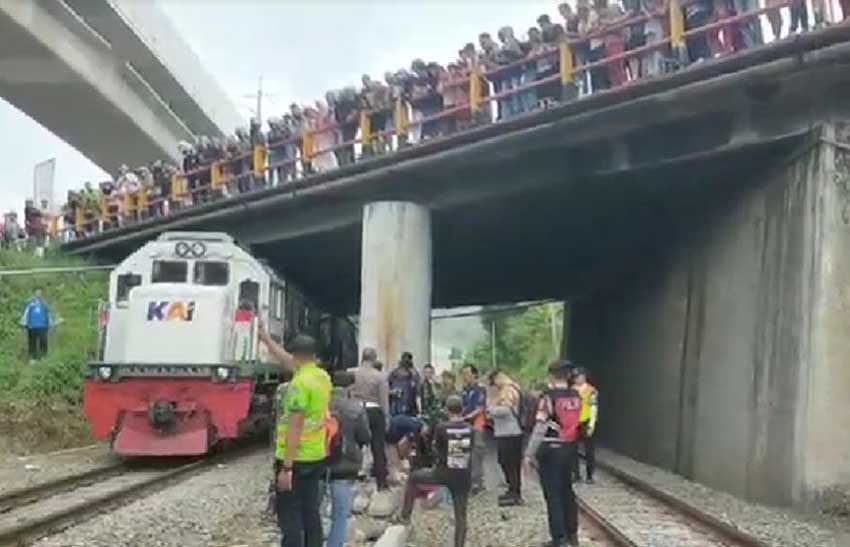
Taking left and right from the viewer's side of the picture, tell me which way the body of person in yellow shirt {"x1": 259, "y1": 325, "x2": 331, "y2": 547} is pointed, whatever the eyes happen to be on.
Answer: facing away from the viewer and to the left of the viewer

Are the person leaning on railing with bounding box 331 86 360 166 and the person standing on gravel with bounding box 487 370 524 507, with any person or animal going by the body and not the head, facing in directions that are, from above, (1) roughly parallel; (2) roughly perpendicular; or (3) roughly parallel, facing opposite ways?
roughly perpendicular

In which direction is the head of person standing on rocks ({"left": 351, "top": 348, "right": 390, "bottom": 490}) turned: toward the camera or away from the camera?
away from the camera

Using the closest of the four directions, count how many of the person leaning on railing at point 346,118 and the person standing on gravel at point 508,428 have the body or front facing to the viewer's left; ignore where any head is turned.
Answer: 1

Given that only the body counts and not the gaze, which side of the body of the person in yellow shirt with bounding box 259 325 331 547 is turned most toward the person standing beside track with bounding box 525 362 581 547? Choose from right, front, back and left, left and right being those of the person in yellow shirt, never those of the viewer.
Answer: right

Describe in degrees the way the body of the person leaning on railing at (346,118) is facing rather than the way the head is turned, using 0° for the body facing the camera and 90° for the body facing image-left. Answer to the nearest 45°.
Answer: approximately 0°

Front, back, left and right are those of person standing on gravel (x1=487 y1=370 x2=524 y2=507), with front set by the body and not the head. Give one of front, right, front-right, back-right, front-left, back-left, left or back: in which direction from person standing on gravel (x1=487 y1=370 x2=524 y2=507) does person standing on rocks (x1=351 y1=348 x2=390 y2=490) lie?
front-left

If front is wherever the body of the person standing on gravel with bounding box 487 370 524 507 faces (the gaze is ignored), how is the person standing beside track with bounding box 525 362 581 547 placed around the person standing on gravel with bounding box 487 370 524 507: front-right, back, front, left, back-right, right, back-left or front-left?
left

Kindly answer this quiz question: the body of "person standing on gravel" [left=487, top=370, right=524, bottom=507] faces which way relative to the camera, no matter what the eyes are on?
to the viewer's left

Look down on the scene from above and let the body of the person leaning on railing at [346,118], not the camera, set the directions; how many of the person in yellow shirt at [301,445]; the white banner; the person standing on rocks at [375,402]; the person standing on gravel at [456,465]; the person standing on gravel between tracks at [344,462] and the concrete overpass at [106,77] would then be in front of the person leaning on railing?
4
